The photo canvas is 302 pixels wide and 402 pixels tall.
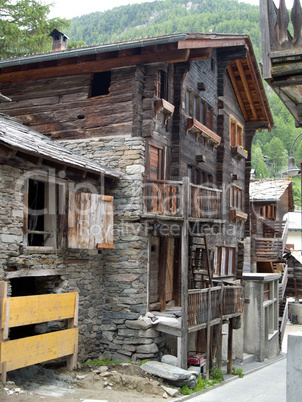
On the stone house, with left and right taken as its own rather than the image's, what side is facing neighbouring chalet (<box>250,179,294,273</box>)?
left

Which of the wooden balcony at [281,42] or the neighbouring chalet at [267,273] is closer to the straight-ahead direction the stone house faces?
the wooden balcony

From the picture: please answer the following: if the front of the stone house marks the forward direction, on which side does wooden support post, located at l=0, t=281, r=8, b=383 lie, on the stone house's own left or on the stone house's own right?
on the stone house's own right

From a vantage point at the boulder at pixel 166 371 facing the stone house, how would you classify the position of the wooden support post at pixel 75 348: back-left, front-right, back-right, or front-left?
front-left

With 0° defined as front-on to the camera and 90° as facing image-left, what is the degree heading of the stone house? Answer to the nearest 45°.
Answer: approximately 315°

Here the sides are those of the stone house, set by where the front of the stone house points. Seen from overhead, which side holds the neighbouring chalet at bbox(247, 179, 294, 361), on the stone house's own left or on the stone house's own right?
on the stone house's own left

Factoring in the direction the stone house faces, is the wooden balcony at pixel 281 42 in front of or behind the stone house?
in front

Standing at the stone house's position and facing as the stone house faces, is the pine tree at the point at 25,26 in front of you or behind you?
behind
